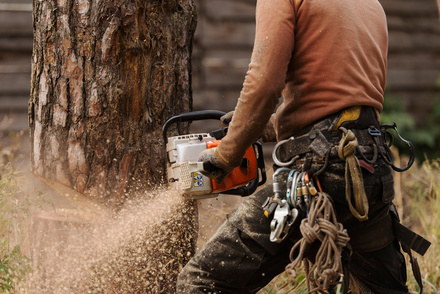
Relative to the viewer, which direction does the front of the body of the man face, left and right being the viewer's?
facing away from the viewer and to the left of the viewer
